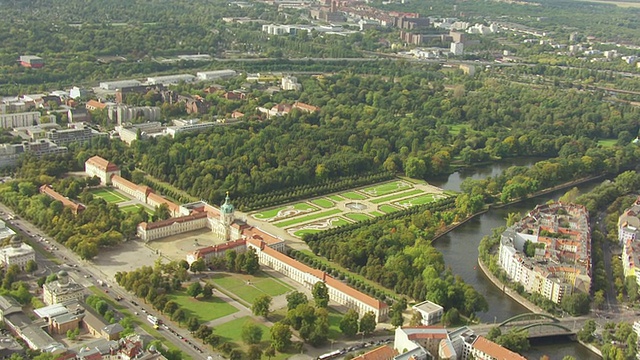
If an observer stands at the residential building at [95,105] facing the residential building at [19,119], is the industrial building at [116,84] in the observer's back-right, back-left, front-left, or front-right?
back-right

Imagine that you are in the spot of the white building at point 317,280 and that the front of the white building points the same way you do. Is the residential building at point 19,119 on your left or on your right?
on your right

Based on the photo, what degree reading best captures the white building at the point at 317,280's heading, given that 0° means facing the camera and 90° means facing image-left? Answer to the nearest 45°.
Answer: approximately 45°

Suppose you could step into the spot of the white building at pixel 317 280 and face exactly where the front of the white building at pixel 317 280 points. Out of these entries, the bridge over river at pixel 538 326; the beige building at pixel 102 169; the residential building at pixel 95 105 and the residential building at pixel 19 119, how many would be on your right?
3

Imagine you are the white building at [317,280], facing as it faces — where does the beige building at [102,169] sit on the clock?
The beige building is roughly at 3 o'clock from the white building.

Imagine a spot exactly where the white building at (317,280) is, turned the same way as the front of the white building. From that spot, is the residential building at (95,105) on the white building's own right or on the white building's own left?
on the white building's own right

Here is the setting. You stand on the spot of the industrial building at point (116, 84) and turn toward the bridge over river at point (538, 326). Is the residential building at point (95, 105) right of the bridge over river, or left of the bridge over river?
right

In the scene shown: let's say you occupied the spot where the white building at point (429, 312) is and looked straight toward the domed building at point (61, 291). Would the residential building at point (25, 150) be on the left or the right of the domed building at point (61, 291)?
right

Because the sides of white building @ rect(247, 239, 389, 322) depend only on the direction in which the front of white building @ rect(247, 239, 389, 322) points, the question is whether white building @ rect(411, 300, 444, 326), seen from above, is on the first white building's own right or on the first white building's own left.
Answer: on the first white building's own left
